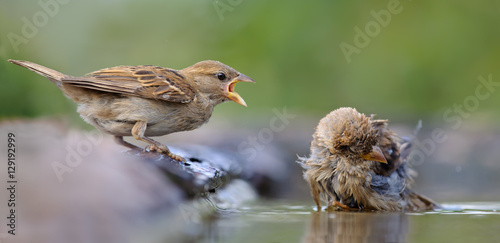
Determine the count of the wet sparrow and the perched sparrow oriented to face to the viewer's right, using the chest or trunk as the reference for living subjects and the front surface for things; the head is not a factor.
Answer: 1

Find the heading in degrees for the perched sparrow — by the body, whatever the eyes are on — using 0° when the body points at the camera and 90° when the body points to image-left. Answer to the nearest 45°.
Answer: approximately 270°

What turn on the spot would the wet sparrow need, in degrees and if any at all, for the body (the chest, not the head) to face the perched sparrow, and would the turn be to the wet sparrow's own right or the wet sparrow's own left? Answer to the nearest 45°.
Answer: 0° — it already faces it

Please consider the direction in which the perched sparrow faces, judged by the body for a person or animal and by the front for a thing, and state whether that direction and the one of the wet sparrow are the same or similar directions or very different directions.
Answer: very different directions

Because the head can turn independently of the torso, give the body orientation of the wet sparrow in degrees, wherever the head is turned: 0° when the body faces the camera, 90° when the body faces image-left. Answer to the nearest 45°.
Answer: approximately 45°

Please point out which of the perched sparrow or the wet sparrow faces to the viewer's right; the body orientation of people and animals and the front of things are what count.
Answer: the perched sparrow

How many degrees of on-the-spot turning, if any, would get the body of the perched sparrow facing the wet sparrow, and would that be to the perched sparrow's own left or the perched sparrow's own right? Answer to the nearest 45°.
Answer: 0° — it already faces it
